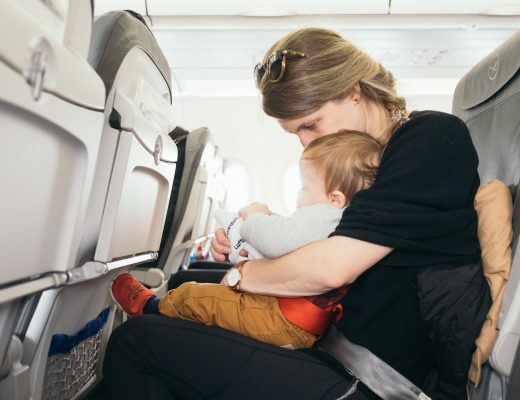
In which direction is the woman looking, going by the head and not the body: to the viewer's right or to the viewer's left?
to the viewer's left

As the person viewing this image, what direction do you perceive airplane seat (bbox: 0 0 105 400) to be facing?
facing away from the viewer and to the left of the viewer

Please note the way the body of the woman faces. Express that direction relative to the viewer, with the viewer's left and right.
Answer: facing to the left of the viewer

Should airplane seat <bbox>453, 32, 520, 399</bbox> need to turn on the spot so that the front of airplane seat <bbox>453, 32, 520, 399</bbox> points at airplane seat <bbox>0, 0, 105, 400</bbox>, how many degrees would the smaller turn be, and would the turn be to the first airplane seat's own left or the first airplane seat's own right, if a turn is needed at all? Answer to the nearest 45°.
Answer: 0° — it already faces it
